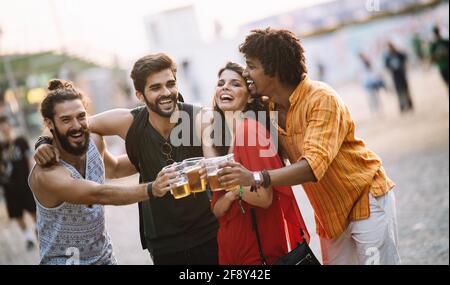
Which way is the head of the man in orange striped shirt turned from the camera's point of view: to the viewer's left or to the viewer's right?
to the viewer's left

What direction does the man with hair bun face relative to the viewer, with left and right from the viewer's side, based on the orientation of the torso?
facing the viewer and to the right of the viewer

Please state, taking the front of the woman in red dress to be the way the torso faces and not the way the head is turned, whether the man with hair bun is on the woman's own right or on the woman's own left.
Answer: on the woman's own right

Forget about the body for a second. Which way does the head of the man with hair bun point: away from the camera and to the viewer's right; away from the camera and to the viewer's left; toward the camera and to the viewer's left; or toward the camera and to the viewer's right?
toward the camera and to the viewer's right

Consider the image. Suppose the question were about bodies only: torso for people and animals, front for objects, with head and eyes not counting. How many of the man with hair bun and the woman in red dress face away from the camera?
0

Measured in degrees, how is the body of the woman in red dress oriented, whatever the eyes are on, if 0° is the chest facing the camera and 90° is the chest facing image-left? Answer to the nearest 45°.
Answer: approximately 45°

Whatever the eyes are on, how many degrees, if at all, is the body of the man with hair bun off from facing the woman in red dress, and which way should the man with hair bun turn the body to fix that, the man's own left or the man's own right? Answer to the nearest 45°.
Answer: approximately 45° to the man's own left

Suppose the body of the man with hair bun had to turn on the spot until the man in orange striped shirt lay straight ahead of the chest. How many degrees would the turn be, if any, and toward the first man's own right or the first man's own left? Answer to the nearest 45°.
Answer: approximately 45° to the first man's own left
